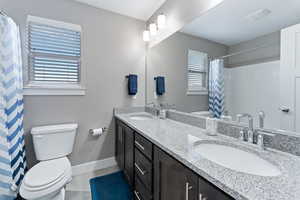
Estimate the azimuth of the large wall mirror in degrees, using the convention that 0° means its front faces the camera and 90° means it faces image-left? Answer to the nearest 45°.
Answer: approximately 45°

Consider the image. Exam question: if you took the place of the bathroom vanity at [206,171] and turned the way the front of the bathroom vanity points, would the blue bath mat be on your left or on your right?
on your right

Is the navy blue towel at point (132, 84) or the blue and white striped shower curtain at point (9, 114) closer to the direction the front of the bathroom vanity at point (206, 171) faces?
the blue and white striped shower curtain

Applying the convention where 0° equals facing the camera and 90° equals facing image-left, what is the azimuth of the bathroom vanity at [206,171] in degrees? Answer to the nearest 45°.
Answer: approximately 45°
